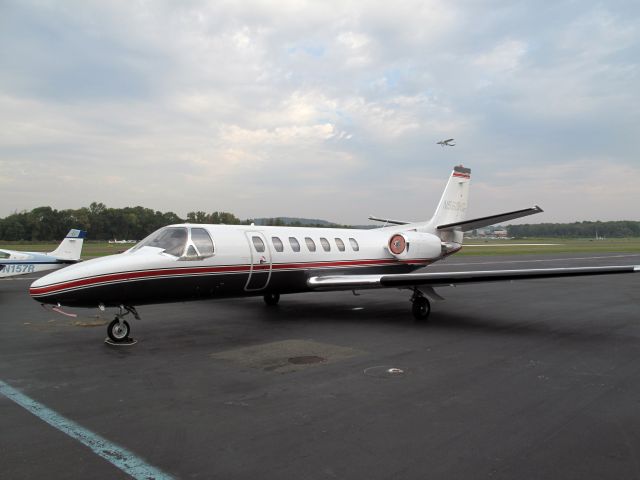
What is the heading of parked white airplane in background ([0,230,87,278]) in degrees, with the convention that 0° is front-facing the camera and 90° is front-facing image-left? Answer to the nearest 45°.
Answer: approximately 90°

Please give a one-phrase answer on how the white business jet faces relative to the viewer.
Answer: facing the viewer and to the left of the viewer

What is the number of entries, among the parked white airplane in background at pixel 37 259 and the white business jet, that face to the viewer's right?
0

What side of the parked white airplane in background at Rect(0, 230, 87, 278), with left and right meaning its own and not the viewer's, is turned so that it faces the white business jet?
left

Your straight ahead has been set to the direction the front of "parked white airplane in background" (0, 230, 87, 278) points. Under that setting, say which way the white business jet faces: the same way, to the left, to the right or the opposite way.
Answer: the same way

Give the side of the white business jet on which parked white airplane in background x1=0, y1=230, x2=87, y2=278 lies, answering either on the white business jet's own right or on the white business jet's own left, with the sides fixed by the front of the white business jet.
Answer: on the white business jet's own right
